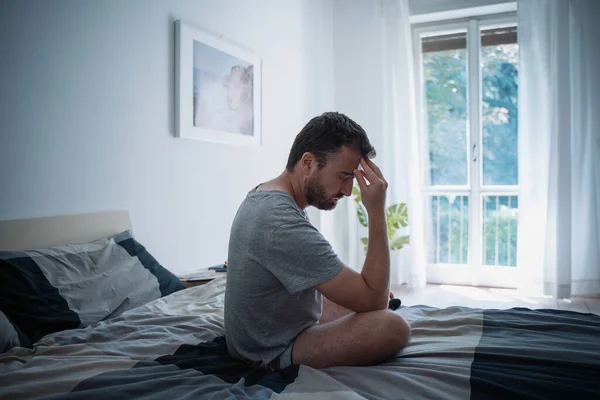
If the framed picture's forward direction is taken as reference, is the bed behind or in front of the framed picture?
in front

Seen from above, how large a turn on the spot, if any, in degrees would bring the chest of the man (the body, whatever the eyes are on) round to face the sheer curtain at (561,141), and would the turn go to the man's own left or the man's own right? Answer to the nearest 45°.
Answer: approximately 45° to the man's own left

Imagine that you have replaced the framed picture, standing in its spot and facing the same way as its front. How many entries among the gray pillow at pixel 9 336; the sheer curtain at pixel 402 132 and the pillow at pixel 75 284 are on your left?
1

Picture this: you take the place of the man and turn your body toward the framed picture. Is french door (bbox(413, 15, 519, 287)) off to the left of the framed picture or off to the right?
right

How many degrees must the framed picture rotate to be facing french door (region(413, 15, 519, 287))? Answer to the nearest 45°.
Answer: approximately 90° to its left

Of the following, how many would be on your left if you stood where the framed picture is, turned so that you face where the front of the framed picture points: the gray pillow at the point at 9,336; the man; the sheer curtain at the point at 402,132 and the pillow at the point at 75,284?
1

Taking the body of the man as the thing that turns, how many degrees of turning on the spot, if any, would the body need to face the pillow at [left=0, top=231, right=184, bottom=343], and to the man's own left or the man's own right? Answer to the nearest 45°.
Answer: approximately 180°

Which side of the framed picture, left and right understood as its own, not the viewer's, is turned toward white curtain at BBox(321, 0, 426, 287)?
left

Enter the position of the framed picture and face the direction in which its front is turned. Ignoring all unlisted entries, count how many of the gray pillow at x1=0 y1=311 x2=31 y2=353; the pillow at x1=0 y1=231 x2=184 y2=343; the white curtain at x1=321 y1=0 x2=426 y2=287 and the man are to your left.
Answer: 1

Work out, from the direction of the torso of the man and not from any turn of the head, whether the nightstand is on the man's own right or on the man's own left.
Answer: on the man's own left

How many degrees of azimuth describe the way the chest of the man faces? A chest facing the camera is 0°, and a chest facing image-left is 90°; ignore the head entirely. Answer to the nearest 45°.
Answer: approximately 270°

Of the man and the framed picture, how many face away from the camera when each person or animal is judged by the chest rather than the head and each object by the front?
0

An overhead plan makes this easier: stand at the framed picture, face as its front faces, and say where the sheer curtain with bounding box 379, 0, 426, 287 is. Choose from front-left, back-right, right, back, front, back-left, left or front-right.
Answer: left

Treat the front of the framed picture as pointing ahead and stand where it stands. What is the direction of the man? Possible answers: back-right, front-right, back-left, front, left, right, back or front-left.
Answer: front-right

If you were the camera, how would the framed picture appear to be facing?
facing the viewer and to the right of the viewer

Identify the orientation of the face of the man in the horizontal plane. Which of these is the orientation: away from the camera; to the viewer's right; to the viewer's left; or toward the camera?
to the viewer's right

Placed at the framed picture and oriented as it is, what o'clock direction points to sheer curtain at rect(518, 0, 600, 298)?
The sheer curtain is roughly at 10 o'clock from the framed picture.
